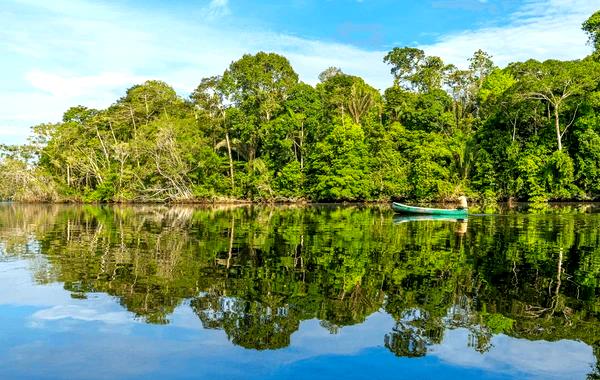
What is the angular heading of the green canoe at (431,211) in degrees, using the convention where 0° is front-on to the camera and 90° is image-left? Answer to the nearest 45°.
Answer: approximately 90°
